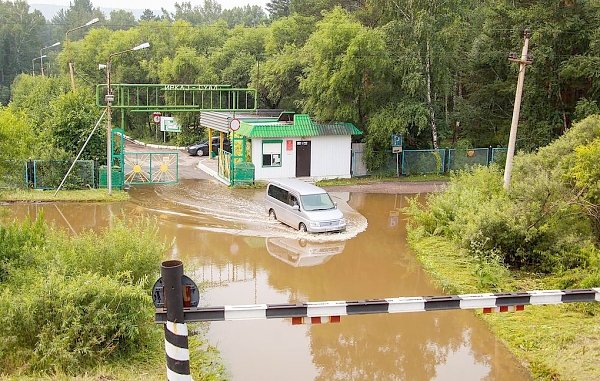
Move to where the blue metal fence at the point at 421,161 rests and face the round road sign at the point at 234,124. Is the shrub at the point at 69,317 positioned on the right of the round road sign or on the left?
left

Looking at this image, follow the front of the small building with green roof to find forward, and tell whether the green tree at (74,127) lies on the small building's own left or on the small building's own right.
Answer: on the small building's own right

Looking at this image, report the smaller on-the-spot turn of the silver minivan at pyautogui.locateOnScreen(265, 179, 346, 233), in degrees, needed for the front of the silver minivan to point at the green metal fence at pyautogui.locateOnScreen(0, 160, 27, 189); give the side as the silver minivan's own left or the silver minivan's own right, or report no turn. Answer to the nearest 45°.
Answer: approximately 180°

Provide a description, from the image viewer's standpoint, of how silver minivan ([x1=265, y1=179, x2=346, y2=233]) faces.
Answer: facing the viewer and to the right of the viewer

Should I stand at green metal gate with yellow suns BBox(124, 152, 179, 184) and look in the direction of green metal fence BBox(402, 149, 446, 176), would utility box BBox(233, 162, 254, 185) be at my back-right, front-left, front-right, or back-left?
front-right

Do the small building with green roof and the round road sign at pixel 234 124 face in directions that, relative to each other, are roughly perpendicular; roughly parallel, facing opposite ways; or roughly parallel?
roughly parallel

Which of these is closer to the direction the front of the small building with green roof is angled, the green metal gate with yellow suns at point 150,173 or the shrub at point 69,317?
the shrub

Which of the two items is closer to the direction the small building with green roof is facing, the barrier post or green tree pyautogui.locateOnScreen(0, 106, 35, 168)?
the barrier post

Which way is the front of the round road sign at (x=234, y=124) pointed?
toward the camera

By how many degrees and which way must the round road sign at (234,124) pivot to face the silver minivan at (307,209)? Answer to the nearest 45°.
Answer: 0° — it already faces it

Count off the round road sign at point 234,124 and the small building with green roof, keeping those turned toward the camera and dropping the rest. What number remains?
2

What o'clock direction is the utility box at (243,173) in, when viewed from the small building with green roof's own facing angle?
The utility box is roughly at 2 o'clock from the small building with green roof.

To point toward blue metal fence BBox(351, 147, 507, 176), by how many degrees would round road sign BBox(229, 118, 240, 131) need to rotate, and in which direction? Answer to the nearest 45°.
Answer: approximately 90° to its left

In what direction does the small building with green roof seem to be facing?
toward the camera
